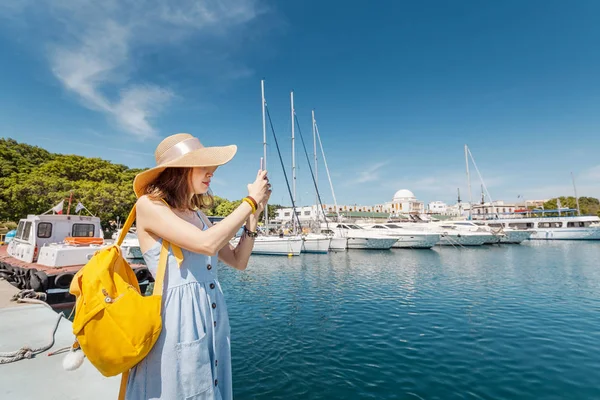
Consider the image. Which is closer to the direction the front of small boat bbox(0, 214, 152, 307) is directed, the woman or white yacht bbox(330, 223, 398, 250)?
the woman

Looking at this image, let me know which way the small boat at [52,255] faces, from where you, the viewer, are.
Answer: facing the viewer and to the left of the viewer

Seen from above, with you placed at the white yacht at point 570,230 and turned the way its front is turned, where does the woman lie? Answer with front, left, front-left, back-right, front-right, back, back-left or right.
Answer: left

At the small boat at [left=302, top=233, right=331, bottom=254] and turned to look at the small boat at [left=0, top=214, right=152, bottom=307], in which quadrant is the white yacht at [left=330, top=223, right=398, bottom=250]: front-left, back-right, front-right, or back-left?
back-left

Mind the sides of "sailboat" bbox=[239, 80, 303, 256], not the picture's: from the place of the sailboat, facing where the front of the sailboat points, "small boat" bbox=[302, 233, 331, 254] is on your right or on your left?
on your left

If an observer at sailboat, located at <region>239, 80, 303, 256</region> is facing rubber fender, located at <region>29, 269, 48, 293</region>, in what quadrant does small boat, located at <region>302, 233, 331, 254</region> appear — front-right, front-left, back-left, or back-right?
back-left
